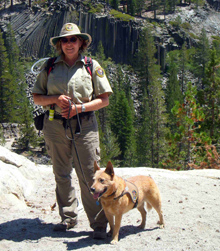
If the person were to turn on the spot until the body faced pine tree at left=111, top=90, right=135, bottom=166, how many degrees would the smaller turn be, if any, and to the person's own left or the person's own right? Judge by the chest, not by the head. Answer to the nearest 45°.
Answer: approximately 180°

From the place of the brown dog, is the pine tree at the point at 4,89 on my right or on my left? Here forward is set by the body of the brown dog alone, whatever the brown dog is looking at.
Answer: on my right

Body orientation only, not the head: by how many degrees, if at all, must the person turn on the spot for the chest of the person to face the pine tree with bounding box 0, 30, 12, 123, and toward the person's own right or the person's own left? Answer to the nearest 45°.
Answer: approximately 180°

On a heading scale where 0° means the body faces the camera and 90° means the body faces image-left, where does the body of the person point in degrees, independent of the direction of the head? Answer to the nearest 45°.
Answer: approximately 0°

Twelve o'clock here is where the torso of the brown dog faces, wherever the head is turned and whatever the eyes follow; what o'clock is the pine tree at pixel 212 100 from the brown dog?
The pine tree is roughly at 5 o'clock from the brown dog.

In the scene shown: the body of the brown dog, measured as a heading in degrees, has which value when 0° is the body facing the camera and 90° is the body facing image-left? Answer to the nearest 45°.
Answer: approximately 45°
